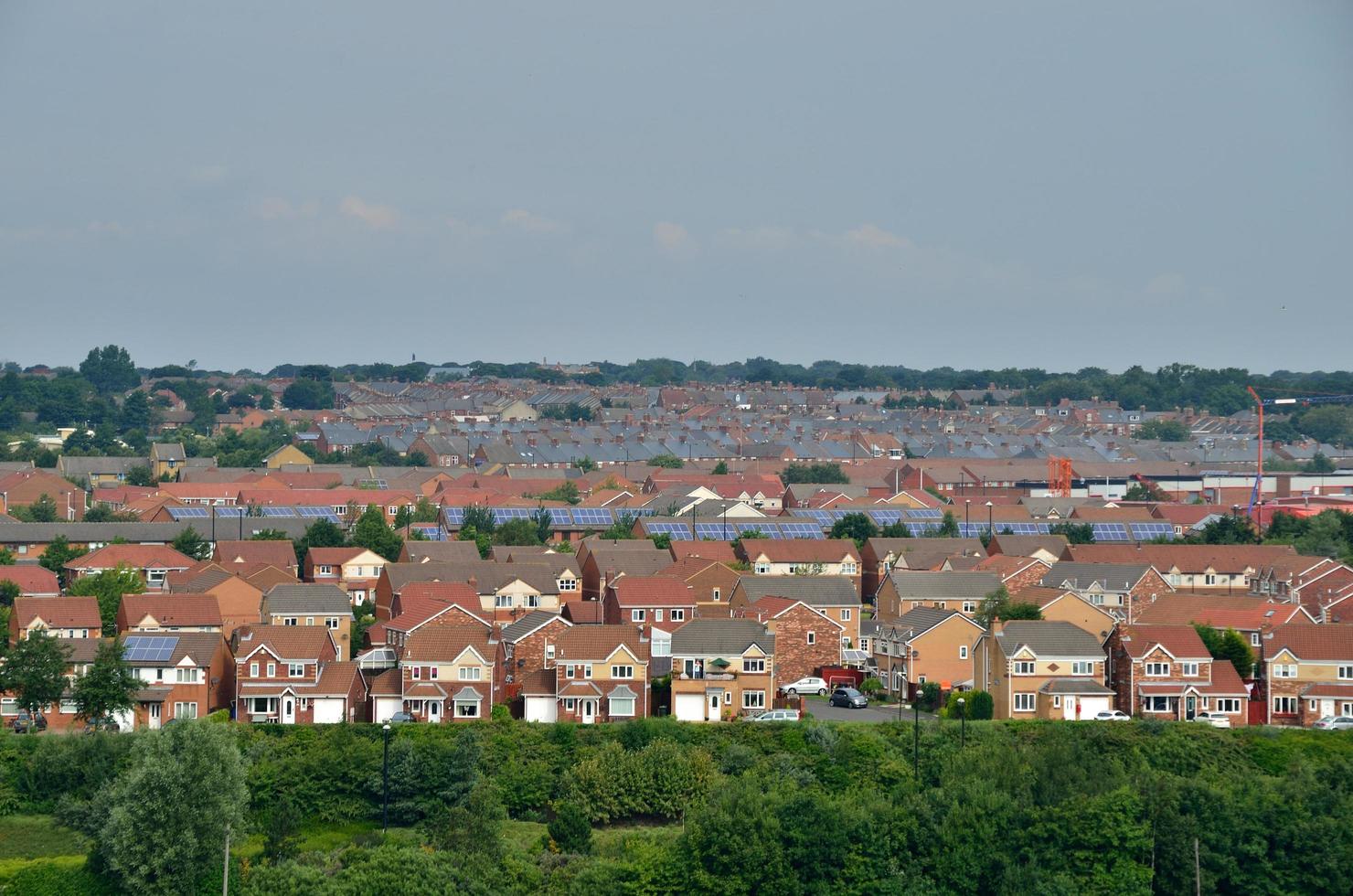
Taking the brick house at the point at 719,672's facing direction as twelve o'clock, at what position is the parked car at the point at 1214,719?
The parked car is roughly at 9 o'clock from the brick house.

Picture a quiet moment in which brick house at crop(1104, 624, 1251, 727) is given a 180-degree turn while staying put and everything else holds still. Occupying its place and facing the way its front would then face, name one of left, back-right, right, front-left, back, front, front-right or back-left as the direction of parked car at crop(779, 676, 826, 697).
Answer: left

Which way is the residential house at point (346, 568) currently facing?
toward the camera

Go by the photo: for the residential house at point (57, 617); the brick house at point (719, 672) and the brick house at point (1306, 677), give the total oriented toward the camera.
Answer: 3

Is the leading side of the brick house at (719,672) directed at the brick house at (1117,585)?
no

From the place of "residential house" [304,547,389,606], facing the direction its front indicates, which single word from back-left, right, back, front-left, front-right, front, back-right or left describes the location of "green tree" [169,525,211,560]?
back-right

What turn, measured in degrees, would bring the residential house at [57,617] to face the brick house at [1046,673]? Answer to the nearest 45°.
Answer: approximately 45° to its left

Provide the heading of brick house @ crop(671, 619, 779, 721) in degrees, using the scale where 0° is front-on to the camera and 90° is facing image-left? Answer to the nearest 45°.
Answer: approximately 0°

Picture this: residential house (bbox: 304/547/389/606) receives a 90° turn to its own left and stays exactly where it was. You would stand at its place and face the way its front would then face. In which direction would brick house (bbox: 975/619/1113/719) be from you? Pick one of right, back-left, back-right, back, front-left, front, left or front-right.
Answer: front-right

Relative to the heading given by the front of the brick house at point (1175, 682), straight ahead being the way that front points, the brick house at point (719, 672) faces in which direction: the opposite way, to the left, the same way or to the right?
the same way

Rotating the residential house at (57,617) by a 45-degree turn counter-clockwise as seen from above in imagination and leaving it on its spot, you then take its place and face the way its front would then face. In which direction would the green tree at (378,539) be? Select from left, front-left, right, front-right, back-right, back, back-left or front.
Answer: left

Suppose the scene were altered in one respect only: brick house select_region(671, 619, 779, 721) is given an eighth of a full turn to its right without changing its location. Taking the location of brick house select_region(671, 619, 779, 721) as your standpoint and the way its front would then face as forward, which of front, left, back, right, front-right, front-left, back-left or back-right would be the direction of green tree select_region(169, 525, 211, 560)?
right

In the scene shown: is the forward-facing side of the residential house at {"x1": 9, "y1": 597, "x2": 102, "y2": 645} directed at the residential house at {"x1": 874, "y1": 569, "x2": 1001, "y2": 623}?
no

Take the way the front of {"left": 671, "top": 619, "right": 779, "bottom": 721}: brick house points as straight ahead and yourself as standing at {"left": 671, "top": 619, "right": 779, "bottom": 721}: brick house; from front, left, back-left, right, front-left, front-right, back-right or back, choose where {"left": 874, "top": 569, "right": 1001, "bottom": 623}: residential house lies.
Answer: back-left

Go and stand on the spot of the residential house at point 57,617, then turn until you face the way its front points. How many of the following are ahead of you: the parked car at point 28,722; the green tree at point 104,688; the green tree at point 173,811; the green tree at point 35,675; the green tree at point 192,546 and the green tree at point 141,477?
4

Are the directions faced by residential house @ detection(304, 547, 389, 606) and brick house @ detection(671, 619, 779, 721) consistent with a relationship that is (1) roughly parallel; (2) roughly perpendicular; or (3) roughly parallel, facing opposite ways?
roughly parallel

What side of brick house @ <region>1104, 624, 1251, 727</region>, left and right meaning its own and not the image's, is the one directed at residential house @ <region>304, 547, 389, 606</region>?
right

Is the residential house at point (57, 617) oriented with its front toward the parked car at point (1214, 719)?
no

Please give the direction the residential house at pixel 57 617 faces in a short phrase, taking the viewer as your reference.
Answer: facing the viewer
